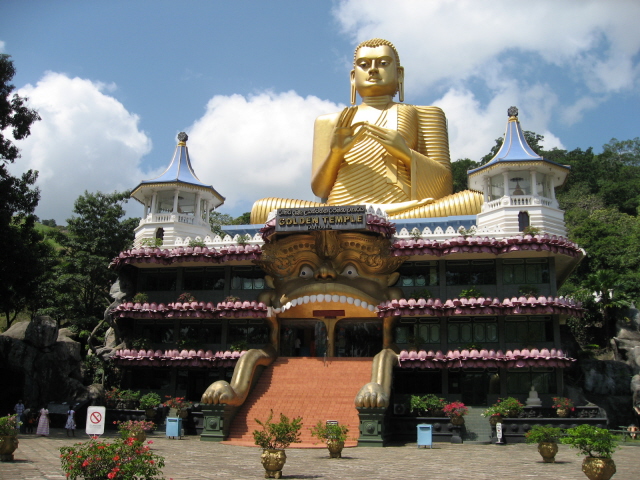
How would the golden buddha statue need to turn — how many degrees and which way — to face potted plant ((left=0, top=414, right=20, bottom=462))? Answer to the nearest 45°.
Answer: approximately 45° to its right

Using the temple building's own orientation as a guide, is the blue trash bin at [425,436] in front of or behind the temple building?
in front

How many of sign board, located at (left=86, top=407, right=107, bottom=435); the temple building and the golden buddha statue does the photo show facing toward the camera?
3

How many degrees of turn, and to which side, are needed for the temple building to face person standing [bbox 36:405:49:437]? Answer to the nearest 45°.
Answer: approximately 45° to its right

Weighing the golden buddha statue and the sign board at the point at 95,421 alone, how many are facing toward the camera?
2

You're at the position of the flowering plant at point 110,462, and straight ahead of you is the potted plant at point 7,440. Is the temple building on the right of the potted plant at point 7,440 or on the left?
right

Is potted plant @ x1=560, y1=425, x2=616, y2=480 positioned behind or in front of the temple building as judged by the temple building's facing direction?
in front

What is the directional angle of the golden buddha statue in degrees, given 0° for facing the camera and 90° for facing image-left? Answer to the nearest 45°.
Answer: approximately 0°
